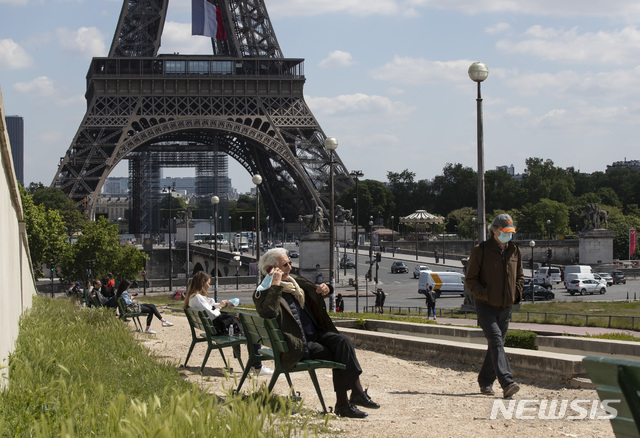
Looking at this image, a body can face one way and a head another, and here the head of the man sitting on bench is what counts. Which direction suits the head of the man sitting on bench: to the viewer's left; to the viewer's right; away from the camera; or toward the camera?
to the viewer's right

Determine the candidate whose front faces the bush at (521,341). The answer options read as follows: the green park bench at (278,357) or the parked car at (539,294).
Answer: the green park bench

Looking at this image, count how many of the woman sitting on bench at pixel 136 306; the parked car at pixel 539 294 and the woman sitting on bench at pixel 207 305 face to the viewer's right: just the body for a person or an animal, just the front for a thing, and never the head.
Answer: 3

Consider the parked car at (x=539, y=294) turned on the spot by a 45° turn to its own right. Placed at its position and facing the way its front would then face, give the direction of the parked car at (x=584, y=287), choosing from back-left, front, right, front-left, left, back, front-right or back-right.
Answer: left

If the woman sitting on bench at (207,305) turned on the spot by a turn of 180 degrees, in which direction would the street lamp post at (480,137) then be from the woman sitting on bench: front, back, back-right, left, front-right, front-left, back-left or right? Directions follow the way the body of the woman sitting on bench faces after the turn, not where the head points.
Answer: back-right

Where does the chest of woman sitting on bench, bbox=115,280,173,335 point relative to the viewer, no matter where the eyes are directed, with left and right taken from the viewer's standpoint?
facing to the right of the viewer

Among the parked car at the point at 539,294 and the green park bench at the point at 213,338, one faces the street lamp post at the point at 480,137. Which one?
the green park bench

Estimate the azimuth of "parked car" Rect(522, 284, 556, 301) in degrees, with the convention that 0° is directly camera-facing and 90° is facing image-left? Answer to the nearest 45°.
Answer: approximately 270°

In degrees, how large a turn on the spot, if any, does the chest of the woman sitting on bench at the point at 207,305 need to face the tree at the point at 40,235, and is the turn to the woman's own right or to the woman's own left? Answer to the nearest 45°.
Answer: approximately 90° to the woman's own left

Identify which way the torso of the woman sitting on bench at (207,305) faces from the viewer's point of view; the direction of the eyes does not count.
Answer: to the viewer's right

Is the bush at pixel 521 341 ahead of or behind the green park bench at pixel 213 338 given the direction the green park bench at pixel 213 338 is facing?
ahead
